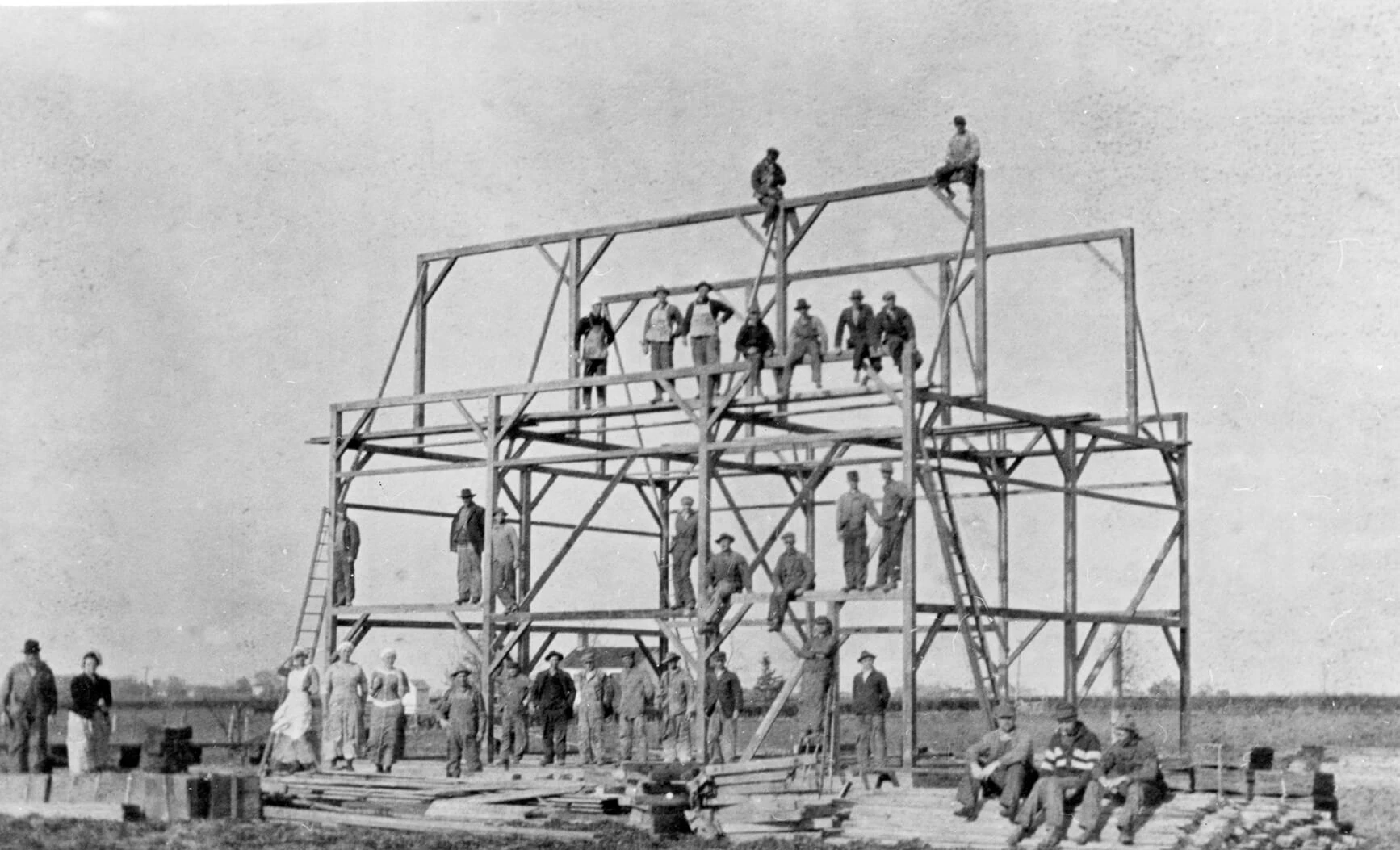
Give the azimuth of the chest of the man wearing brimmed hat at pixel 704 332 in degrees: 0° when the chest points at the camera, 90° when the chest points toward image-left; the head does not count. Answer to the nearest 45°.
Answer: approximately 0°

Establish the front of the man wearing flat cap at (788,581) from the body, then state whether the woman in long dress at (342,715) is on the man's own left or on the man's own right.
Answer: on the man's own right

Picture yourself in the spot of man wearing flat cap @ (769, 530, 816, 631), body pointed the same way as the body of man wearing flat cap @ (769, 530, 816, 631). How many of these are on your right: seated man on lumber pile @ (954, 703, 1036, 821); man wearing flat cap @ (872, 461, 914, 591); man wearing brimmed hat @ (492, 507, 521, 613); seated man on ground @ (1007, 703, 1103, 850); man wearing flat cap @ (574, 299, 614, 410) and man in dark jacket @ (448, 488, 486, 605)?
3

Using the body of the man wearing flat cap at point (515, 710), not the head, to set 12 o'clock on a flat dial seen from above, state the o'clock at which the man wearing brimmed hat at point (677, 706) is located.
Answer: the man wearing brimmed hat at point (677, 706) is roughly at 9 o'clock from the man wearing flat cap at point (515, 710).

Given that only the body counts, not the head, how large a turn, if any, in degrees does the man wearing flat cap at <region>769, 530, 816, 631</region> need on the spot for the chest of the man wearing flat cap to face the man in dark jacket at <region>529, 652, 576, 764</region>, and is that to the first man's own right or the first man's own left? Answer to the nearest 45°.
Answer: approximately 90° to the first man's own right

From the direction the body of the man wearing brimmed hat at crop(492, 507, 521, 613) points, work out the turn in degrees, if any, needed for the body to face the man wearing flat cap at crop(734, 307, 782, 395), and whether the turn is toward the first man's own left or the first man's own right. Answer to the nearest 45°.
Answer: approximately 45° to the first man's own left

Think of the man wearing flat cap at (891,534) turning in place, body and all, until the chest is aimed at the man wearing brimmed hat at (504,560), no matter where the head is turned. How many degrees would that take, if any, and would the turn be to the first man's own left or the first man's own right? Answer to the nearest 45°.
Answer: approximately 90° to the first man's own right

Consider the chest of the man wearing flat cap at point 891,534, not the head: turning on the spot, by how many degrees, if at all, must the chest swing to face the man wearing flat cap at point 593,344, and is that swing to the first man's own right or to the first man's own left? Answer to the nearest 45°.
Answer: approximately 90° to the first man's own right
